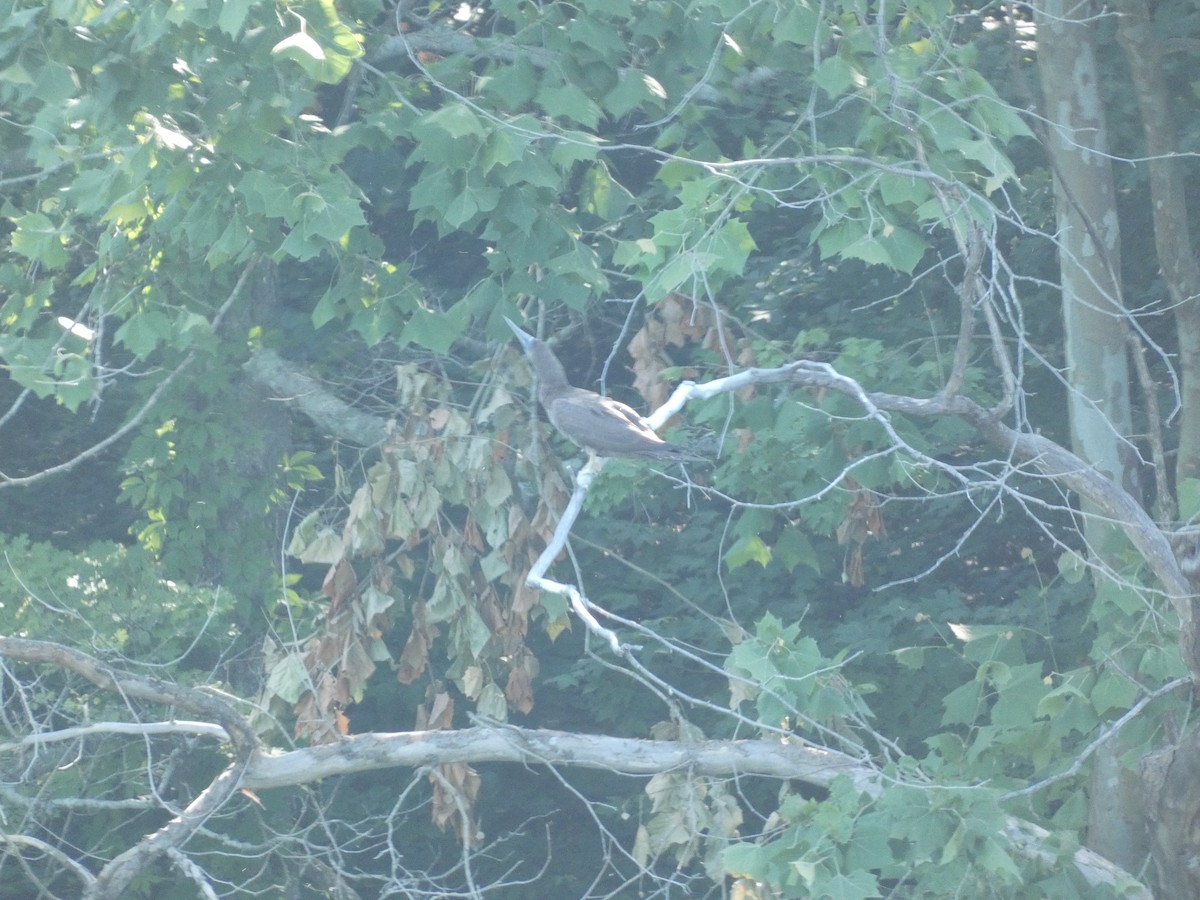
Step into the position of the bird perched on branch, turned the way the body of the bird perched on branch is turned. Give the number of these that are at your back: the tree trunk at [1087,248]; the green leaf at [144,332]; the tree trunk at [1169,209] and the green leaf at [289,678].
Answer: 2

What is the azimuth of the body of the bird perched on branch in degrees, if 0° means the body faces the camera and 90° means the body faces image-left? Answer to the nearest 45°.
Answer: approximately 90°

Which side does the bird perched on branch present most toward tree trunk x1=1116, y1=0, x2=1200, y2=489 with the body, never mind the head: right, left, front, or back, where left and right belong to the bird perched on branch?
back

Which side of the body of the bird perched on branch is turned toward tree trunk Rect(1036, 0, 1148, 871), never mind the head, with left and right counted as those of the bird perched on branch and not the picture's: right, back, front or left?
back

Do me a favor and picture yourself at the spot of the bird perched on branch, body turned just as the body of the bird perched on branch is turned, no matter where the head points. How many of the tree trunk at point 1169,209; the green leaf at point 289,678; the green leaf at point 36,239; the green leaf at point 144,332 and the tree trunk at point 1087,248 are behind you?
2
